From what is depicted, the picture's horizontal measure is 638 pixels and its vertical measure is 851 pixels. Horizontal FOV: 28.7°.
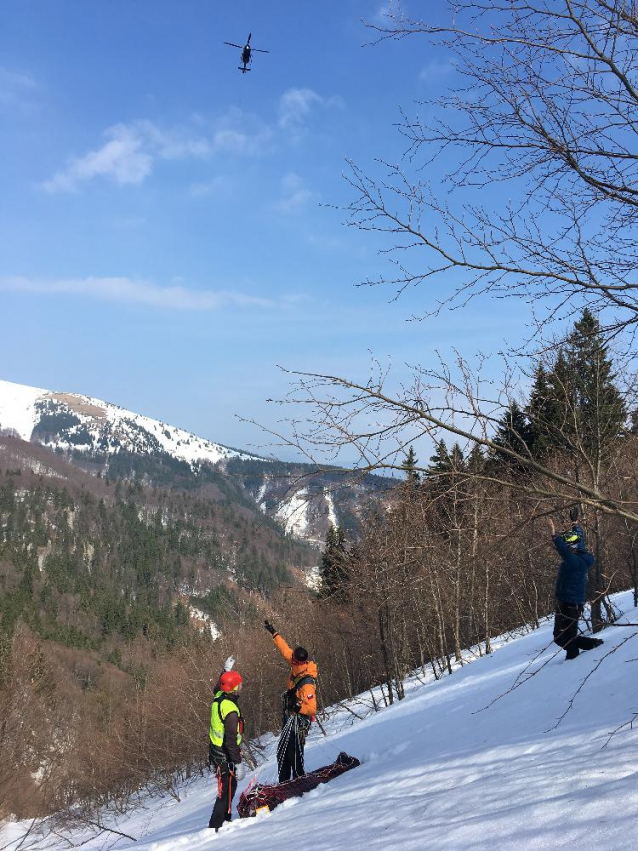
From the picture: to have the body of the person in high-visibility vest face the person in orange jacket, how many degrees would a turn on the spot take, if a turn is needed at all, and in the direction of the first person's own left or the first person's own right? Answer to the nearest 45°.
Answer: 0° — they already face them

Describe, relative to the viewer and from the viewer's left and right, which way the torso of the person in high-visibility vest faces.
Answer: facing away from the viewer and to the right of the viewer
